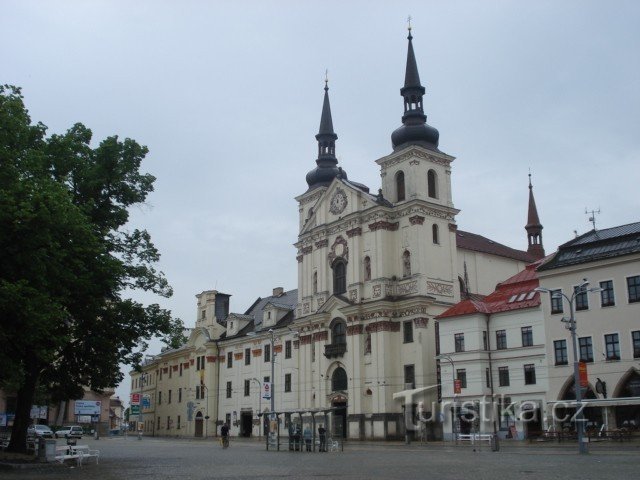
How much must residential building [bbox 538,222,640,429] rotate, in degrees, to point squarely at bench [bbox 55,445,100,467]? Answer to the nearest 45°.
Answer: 0° — it already faces it

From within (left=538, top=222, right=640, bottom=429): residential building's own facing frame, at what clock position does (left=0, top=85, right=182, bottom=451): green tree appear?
The green tree is roughly at 12 o'clock from the residential building.

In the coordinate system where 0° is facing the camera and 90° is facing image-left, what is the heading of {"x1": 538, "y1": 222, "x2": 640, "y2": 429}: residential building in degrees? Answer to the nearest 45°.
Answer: approximately 45°
